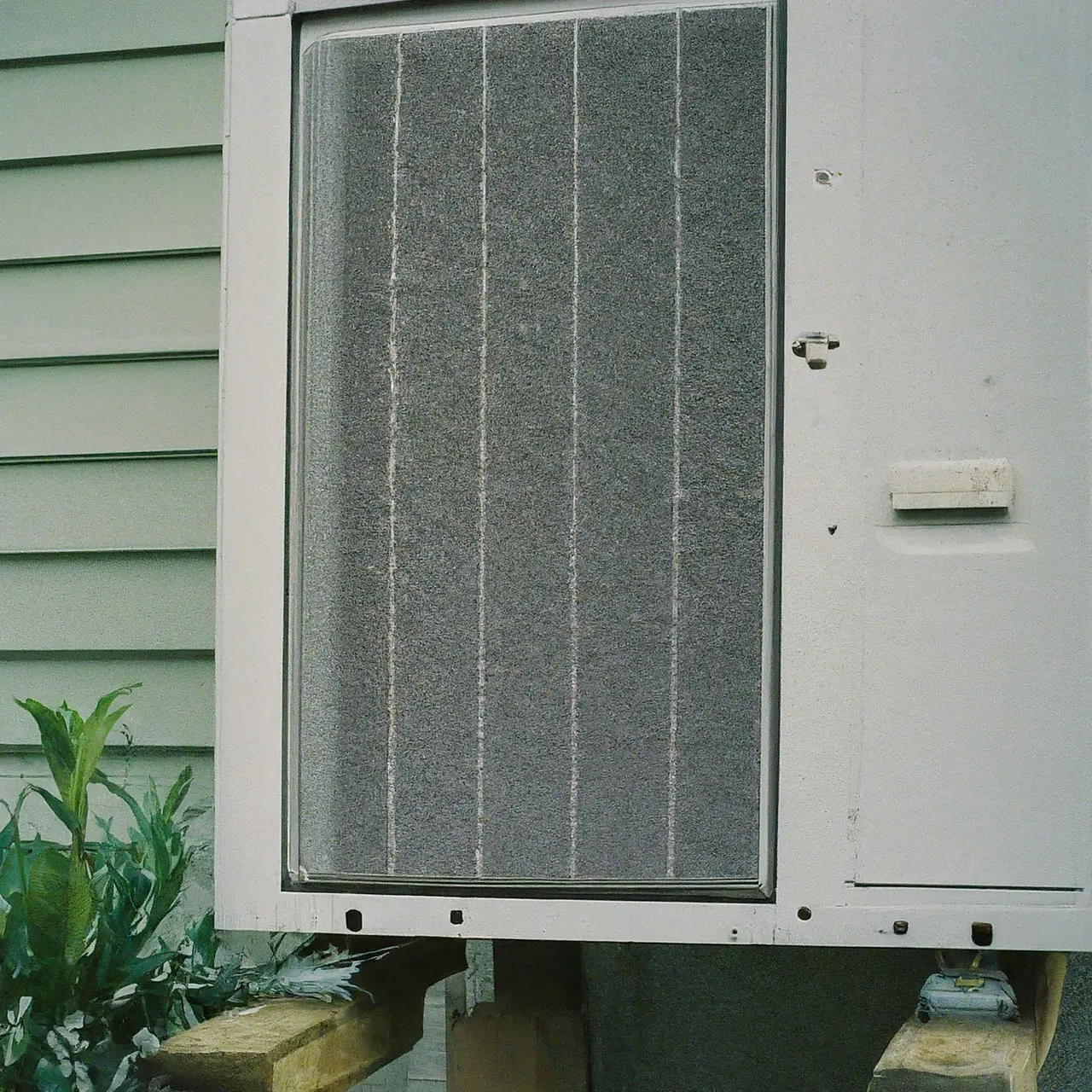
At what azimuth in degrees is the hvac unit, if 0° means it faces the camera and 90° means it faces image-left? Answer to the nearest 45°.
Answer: approximately 0°
